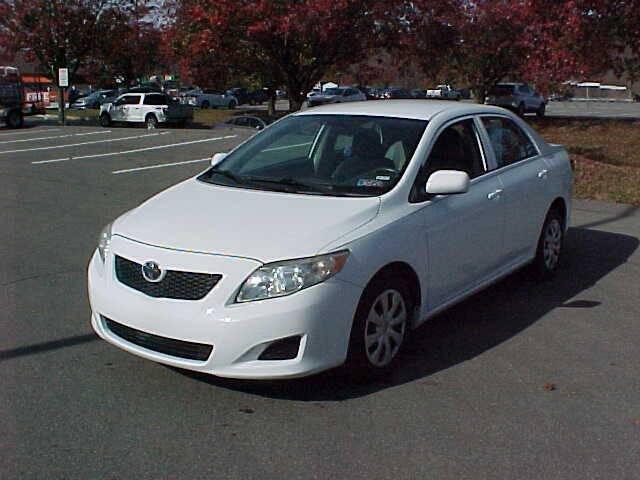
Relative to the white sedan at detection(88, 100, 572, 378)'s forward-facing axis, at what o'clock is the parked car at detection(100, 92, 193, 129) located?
The parked car is roughly at 4 o'clock from the white sedan.

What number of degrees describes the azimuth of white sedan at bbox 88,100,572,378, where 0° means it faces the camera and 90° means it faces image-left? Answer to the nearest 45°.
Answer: approximately 45°

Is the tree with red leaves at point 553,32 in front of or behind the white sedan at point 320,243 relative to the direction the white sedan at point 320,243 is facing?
behind

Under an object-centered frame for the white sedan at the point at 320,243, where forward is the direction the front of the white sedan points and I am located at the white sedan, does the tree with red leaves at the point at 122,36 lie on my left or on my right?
on my right

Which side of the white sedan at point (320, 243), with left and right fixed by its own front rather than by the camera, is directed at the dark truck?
right

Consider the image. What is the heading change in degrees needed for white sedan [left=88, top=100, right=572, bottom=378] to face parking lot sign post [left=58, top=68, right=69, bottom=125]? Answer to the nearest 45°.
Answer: approximately 135° to its right

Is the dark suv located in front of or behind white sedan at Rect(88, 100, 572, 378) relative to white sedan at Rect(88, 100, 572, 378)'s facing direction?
behind

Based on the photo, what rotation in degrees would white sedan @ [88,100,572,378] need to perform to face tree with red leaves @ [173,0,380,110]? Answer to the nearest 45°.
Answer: approximately 135° to its right

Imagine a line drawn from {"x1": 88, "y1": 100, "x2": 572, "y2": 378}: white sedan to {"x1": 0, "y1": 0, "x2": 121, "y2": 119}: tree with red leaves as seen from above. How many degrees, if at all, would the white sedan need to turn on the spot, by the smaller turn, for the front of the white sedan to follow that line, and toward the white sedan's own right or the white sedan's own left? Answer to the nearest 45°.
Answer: approximately 135° to the white sedan's own right
